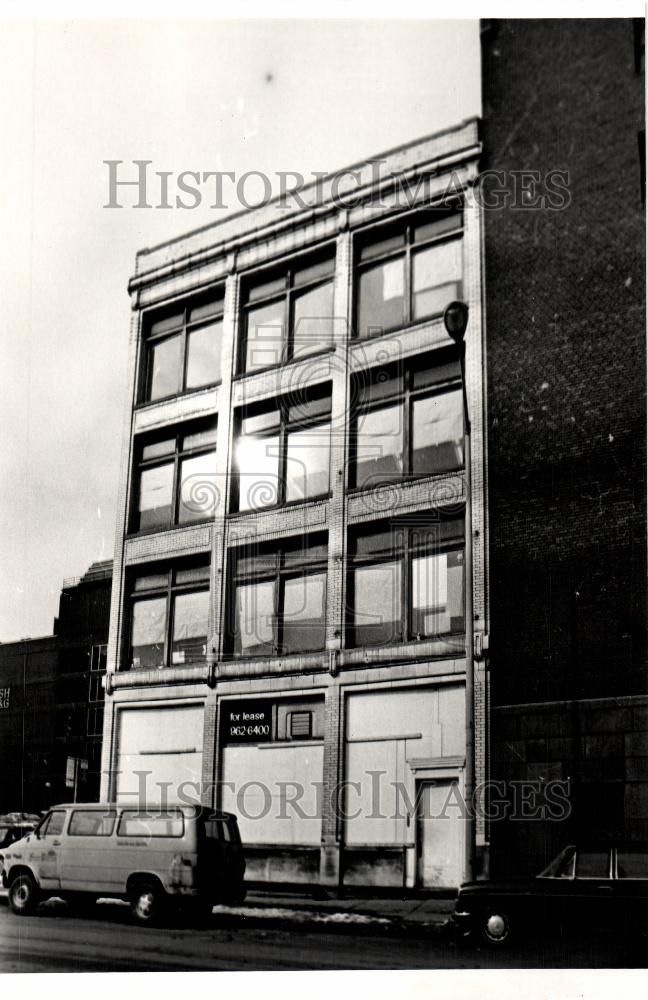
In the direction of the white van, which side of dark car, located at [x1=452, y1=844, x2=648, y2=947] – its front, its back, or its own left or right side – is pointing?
front

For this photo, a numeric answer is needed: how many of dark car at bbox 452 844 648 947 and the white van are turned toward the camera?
0

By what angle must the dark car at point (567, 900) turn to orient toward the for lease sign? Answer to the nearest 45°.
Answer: approximately 45° to its right

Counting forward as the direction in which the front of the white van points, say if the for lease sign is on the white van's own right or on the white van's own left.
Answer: on the white van's own right

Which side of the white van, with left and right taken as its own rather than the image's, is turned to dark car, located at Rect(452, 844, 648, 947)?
back

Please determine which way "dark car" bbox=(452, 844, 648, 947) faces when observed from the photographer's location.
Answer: facing to the left of the viewer

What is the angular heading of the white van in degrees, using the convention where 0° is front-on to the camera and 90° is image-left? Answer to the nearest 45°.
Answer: approximately 135°

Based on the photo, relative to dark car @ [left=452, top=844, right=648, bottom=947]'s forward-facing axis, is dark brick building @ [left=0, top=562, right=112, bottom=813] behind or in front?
in front

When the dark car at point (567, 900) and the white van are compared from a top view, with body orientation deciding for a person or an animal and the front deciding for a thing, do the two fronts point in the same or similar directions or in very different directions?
same or similar directions
